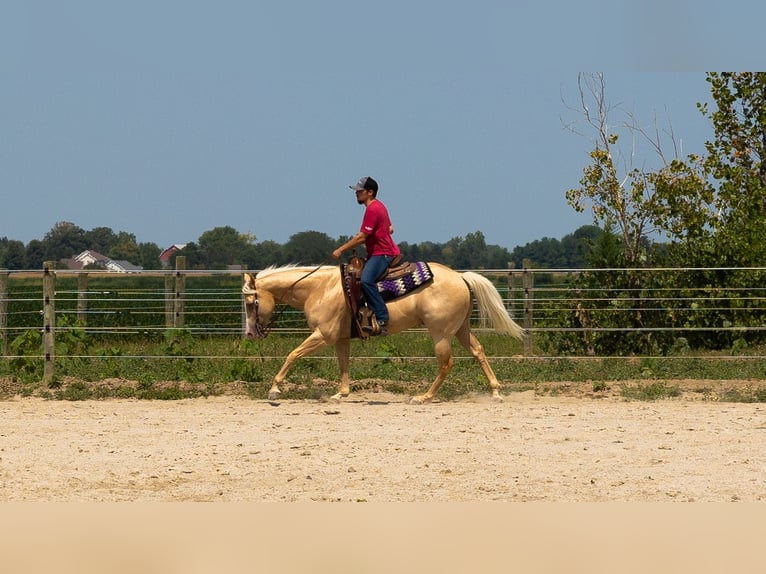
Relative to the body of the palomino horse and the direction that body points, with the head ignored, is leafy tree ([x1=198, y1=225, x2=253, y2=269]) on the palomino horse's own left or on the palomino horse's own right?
on the palomino horse's own right

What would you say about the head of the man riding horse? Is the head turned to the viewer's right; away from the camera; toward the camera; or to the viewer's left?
to the viewer's left

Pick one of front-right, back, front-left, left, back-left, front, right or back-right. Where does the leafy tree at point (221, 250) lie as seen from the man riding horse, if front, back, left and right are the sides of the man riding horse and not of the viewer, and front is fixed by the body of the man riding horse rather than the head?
right

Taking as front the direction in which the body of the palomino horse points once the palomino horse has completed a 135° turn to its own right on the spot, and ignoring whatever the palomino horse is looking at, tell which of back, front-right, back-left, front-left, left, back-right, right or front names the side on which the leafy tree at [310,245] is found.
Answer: front-left

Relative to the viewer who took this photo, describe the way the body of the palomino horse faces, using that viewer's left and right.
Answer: facing to the left of the viewer

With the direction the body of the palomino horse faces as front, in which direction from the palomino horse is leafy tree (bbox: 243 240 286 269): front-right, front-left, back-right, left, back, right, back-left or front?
right

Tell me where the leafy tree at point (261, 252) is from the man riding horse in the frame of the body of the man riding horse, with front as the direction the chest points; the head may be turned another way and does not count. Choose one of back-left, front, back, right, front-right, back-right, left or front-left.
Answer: right

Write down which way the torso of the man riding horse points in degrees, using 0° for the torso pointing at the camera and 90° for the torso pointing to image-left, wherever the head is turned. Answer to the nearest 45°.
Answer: approximately 90°

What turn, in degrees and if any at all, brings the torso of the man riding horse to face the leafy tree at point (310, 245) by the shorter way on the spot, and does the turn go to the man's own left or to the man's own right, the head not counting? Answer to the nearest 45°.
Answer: approximately 90° to the man's own right
